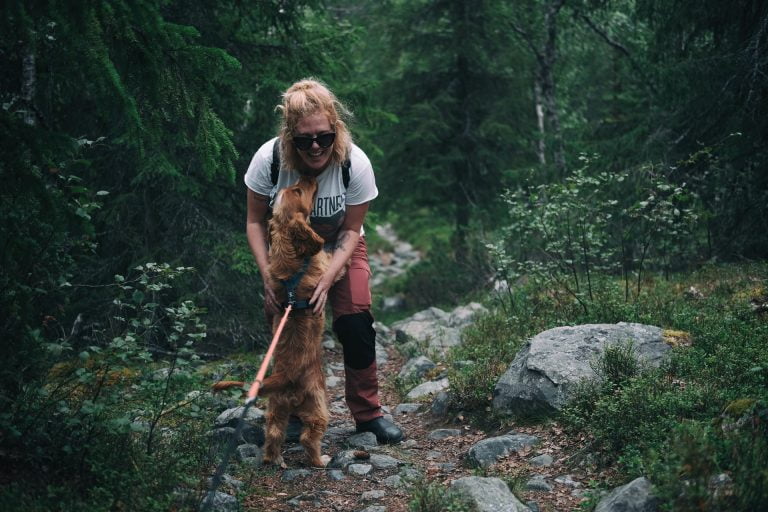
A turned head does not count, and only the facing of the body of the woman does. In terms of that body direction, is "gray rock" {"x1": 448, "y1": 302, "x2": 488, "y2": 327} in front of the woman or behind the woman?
behind

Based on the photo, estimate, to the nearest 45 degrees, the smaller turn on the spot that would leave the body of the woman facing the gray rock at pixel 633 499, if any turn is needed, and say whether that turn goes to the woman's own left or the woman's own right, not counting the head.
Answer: approximately 45° to the woman's own left

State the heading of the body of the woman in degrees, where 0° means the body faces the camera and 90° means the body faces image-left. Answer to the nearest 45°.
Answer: approximately 0°

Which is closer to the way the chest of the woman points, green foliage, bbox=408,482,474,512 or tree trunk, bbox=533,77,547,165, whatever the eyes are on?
the green foliage

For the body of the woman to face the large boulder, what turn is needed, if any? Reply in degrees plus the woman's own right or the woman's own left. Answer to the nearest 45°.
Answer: approximately 90° to the woman's own left

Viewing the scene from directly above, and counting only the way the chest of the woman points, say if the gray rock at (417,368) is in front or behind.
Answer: behind
